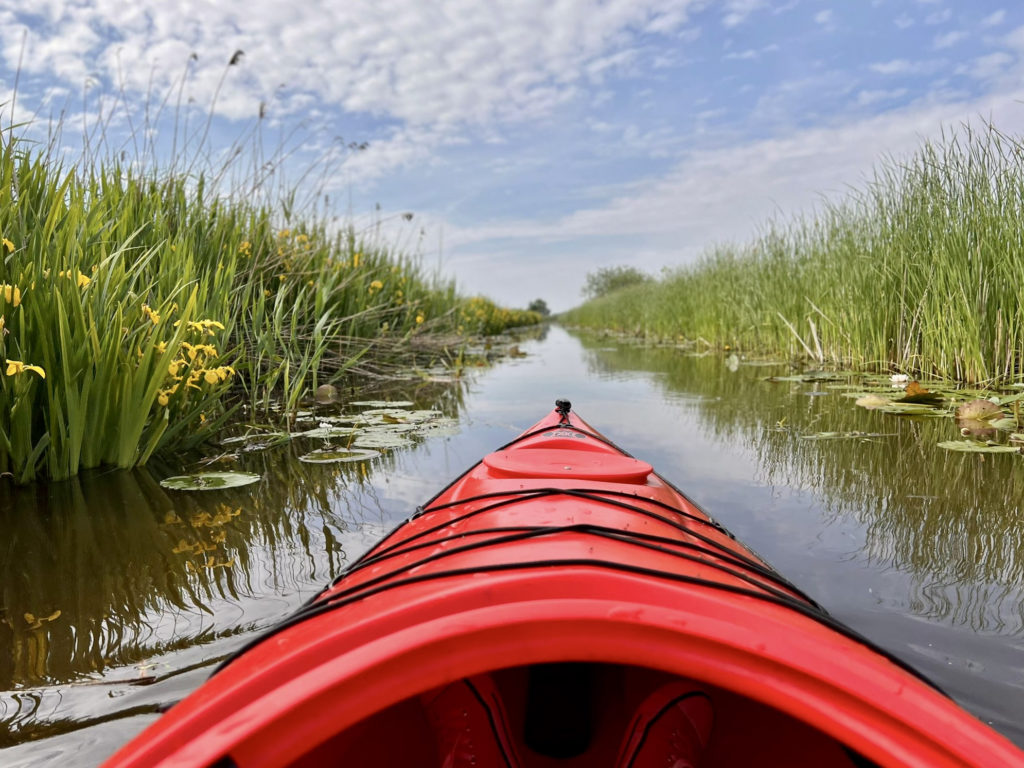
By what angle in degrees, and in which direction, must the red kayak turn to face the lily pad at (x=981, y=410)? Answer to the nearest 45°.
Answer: approximately 45° to its right

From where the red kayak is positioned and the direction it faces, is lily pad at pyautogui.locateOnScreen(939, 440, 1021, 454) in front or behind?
in front

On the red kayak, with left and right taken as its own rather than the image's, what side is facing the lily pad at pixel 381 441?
front

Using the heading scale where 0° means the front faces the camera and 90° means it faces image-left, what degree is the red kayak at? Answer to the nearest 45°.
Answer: approximately 180°

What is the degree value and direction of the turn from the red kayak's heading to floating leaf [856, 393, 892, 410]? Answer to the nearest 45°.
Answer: approximately 45° to its right

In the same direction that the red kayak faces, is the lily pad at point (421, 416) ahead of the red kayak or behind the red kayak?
ahead

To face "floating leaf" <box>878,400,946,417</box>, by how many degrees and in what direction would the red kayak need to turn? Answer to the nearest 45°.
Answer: approximately 45° to its right

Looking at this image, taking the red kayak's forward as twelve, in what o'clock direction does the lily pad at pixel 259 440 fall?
The lily pad is roughly at 11 o'clock from the red kayak.

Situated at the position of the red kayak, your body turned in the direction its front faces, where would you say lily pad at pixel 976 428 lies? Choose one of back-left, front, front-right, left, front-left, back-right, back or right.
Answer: front-right

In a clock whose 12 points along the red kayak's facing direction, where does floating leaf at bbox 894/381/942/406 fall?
The floating leaf is roughly at 1 o'clock from the red kayak.

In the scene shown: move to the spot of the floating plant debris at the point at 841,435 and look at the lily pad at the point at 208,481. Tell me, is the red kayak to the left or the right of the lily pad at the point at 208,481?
left

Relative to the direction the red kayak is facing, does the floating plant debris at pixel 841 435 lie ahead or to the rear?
ahead

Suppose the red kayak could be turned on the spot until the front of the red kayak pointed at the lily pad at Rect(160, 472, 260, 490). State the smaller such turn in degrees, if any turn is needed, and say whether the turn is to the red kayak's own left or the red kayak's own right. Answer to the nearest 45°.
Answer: approximately 45° to the red kayak's own left
